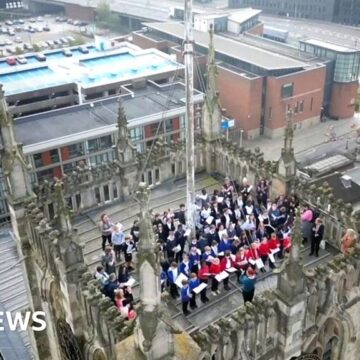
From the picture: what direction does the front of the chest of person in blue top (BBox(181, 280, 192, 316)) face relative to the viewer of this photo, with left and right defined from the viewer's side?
facing the viewer and to the right of the viewer

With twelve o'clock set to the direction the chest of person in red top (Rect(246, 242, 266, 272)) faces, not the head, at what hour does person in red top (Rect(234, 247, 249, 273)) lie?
person in red top (Rect(234, 247, 249, 273)) is roughly at 3 o'clock from person in red top (Rect(246, 242, 266, 272)).

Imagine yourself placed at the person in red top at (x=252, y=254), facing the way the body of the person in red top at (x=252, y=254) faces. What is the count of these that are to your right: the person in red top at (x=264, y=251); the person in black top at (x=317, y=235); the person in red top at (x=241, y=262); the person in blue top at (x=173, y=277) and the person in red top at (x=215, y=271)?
3

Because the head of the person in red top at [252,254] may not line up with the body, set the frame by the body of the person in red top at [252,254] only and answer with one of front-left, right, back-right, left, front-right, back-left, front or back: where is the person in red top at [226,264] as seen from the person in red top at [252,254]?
right

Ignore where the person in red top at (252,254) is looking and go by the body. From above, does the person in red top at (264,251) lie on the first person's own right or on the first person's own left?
on the first person's own left

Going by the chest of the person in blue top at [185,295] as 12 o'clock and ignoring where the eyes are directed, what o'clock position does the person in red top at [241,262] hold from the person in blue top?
The person in red top is roughly at 9 o'clock from the person in blue top.

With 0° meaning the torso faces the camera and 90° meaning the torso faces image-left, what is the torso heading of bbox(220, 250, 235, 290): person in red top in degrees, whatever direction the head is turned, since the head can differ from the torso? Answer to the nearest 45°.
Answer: approximately 315°
